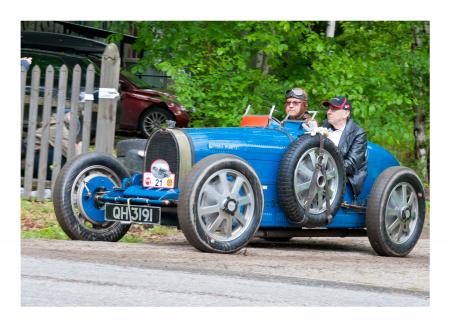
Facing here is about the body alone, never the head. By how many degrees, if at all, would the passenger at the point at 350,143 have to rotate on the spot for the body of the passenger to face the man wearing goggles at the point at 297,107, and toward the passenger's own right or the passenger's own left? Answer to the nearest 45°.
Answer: approximately 45° to the passenger's own right

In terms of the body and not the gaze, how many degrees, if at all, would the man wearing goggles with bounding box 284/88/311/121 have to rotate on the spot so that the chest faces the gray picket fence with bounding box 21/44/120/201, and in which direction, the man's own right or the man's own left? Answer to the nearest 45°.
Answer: approximately 90° to the man's own right

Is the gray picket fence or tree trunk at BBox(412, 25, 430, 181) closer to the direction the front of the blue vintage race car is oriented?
the gray picket fence

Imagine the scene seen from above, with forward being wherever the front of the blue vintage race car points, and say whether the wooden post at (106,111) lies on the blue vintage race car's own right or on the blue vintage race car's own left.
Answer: on the blue vintage race car's own right

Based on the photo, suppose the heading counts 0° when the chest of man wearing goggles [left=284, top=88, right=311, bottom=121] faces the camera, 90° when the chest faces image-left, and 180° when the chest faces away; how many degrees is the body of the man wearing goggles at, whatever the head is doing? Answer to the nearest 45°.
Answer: approximately 45°

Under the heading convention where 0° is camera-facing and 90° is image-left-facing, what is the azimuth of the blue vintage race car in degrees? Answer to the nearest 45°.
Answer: approximately 45°

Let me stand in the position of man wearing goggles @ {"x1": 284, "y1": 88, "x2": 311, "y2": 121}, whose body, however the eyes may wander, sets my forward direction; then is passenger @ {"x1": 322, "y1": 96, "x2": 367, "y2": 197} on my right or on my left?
on my left

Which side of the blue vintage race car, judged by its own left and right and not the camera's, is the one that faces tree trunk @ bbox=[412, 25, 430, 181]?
back

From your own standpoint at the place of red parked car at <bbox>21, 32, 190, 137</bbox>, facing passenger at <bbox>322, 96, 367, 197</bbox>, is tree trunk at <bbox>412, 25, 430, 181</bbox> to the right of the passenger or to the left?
left
